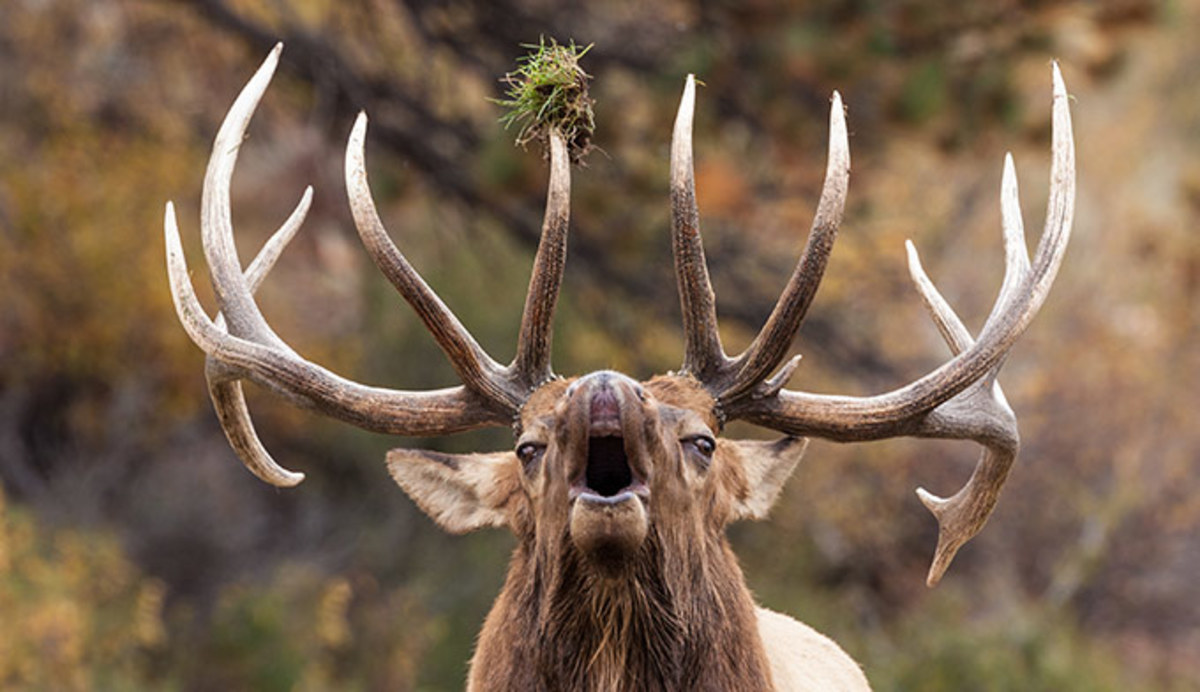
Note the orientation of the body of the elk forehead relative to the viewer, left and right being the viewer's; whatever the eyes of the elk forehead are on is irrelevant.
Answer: facing the viewer

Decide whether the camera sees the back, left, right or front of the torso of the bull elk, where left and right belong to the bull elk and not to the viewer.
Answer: front
